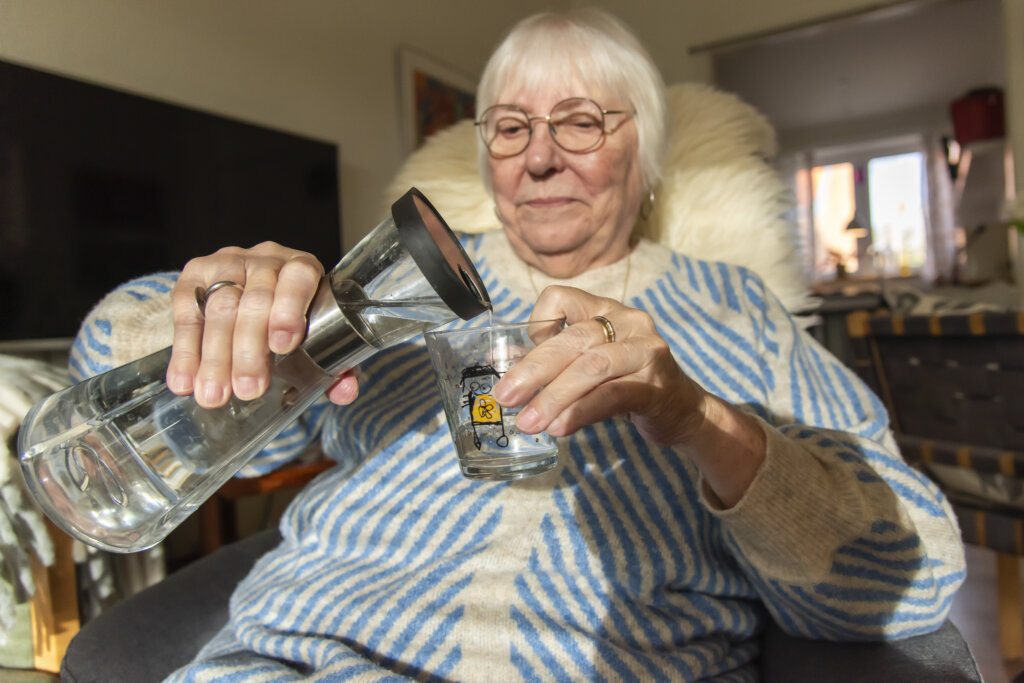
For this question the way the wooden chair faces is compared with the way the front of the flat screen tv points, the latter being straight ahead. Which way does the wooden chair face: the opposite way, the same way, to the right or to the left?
to the left

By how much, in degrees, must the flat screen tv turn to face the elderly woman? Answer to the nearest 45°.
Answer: approximately 45° to its right

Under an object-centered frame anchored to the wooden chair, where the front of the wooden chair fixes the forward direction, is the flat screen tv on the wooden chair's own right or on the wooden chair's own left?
on the wooden chair's own left

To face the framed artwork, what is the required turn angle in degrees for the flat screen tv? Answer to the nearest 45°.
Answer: approximately 90° to its left

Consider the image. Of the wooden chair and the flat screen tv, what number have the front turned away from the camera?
1

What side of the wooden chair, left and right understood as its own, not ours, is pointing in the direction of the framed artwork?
left

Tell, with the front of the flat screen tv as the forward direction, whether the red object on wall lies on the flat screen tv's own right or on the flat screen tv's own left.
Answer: on the flat screen tv's own left

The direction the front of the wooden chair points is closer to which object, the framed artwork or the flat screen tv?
the framed artwork

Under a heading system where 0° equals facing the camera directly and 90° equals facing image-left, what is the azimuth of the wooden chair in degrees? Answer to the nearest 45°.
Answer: approximately 180°

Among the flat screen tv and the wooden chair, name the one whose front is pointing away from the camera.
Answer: the wooden chair
